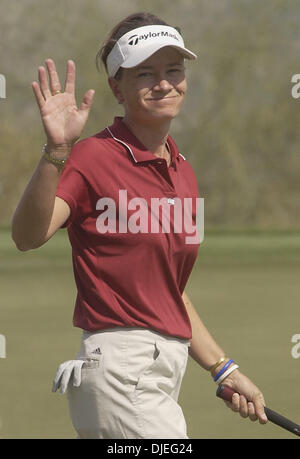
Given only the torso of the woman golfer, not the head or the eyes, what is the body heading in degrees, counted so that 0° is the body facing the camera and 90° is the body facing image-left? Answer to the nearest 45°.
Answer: approximately 315°
